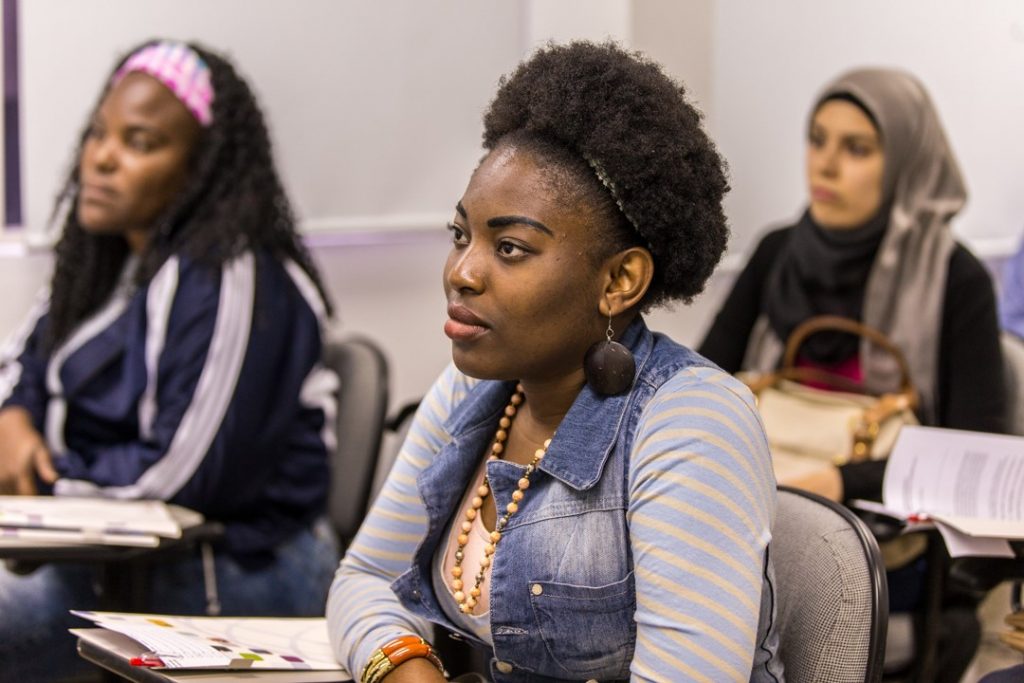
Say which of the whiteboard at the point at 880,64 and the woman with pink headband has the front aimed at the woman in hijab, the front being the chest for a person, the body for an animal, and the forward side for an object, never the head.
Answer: the whiteboard

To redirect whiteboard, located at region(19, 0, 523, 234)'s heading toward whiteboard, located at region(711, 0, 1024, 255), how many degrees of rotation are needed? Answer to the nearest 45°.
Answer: approximately 90° to its left

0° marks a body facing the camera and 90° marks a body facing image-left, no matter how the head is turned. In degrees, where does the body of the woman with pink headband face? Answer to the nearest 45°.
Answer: approximately 45°

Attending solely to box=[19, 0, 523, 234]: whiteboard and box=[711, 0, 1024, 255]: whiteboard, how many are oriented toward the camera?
2

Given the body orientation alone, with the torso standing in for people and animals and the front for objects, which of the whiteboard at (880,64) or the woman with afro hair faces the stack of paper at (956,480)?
the whiteboard

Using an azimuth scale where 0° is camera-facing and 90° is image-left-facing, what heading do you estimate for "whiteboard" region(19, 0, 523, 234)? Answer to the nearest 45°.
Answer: approximately 0°

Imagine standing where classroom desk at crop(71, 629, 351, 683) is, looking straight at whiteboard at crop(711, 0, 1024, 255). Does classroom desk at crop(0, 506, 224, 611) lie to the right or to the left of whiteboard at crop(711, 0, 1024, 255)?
left

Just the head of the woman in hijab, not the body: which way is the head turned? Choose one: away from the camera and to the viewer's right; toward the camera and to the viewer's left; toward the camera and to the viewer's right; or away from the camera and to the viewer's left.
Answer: toward the camera and to the viewer's left

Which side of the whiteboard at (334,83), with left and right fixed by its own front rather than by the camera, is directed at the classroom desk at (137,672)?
front

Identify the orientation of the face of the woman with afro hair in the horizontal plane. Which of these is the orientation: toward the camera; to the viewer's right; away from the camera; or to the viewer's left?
to the viewer's left

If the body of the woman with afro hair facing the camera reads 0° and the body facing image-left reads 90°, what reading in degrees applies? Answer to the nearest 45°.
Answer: approximately 45°
